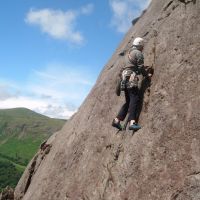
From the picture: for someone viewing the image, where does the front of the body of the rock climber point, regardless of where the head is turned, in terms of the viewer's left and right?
facing away from the viewer and to the right of the viewer
